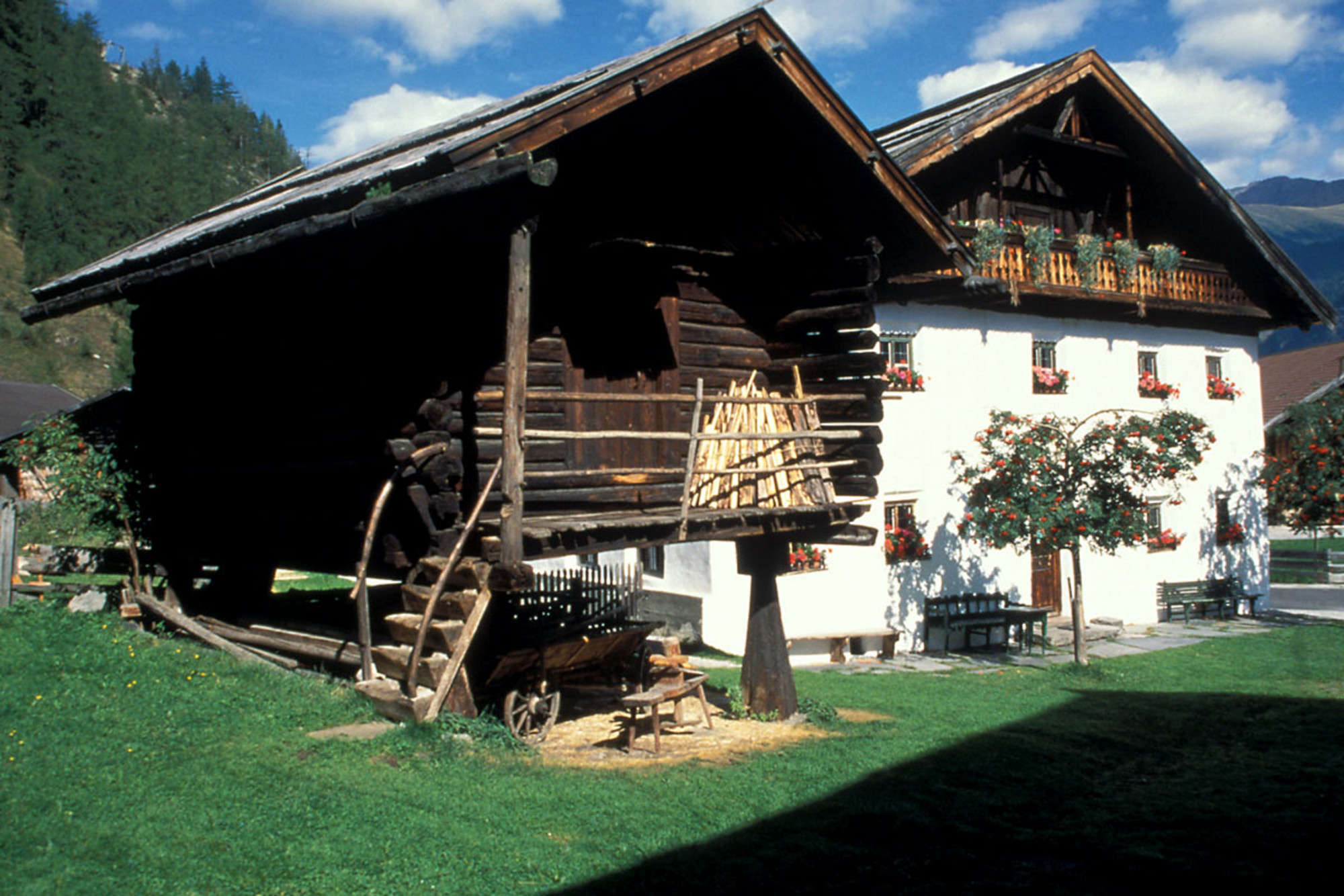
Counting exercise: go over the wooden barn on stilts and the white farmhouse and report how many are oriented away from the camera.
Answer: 0

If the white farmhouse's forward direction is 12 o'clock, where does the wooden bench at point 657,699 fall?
The wooden bench is roughly at 2 o'clock from the white farmhouse.

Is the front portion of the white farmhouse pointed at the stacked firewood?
no

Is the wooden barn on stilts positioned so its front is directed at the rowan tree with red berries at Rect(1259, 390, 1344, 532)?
no

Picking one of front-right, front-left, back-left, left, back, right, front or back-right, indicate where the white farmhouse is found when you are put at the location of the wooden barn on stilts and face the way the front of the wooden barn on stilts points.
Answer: left

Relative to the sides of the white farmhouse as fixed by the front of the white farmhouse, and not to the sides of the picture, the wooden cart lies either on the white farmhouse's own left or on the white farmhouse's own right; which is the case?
on the white farmhouse's own right

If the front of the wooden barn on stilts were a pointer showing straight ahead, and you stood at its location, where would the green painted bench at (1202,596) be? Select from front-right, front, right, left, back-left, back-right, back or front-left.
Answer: left

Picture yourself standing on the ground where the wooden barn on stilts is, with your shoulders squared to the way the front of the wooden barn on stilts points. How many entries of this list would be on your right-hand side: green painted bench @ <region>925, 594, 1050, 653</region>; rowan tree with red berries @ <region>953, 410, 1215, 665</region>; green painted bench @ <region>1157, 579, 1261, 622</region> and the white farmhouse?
0

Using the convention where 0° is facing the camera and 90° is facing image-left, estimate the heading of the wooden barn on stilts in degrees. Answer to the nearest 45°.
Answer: approximately 315°

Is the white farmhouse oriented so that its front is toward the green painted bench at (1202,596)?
no

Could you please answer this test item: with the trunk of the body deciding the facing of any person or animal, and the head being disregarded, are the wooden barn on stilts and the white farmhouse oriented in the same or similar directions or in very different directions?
same or similar directions

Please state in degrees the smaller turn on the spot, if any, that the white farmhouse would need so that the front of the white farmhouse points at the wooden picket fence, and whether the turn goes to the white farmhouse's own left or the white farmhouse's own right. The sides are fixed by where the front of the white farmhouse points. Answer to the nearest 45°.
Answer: approximately 90° to the white farmhouse's own right
